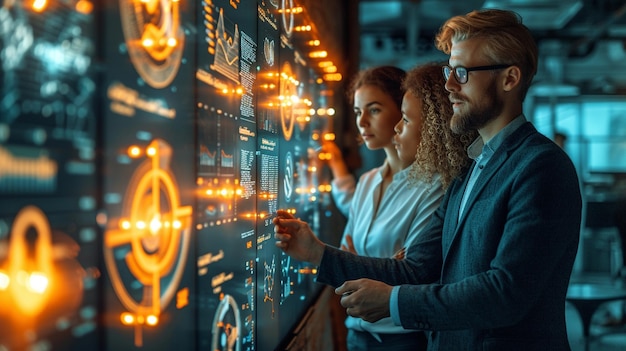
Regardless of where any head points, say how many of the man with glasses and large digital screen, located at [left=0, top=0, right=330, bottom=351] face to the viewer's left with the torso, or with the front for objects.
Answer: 1

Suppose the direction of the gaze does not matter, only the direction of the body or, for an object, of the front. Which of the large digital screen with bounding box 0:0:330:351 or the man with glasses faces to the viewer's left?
the man with glasses

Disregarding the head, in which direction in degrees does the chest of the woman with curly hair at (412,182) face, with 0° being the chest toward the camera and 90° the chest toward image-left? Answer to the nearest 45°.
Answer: approximately 45°

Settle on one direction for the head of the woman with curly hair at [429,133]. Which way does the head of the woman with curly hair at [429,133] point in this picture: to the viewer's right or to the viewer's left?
to the viewer's left

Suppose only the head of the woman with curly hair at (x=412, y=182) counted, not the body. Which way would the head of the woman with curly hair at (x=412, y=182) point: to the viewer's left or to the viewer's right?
to the viewer's left

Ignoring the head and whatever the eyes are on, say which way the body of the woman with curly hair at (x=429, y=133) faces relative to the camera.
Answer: to the viewer's left

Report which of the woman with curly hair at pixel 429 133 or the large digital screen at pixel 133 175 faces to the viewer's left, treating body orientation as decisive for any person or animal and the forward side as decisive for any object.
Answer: the woman with curly hair

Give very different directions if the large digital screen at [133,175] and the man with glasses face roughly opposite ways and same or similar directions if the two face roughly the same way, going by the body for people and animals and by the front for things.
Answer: very different directions

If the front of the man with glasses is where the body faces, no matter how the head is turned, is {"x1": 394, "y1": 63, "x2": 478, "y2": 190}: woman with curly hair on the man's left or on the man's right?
on the man's right

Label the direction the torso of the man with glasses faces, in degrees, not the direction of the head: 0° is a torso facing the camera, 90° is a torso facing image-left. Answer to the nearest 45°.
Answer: approximately 90°

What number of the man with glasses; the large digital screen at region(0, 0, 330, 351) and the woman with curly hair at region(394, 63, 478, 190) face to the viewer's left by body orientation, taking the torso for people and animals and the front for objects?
2

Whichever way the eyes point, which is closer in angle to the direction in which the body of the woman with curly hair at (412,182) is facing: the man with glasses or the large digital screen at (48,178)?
the large digital screen

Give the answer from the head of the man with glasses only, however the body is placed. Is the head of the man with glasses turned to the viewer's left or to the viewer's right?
to the viewer's left
